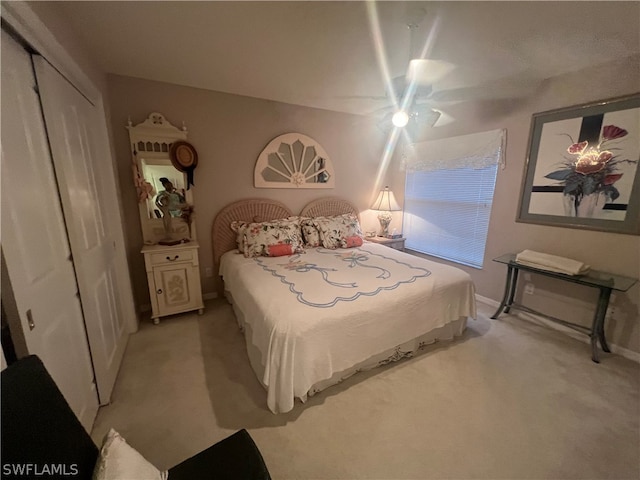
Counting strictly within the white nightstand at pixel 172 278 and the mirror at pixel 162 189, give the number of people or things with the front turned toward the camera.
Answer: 2

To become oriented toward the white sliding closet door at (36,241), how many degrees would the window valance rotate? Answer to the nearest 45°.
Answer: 0° — it already faces it

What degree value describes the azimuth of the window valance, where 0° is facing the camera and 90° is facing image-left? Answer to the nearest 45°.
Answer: approximately 45°

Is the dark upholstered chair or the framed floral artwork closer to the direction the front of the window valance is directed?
the dark upholstered chair

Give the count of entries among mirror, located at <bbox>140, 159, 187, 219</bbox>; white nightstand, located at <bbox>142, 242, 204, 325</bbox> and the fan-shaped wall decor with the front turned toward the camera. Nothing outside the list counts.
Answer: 3

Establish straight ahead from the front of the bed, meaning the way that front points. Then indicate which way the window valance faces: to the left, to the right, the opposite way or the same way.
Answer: to the right

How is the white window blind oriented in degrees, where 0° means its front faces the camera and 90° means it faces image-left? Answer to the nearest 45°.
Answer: approximately 45°

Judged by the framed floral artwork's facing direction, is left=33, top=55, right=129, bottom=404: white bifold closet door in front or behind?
in front

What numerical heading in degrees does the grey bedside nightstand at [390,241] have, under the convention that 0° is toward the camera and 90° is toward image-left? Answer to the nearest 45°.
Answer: approximately 315°

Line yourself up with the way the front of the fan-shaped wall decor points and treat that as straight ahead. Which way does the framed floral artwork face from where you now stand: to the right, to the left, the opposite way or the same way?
to the right

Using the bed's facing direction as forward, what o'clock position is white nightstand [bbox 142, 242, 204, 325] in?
The white nightstand is roughly at 5 o'clock from the bed.

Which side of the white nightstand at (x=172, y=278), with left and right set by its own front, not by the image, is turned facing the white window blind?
left

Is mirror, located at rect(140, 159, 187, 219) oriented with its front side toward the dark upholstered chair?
yes

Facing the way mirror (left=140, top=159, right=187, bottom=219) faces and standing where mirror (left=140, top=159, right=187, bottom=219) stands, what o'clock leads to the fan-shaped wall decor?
The fan-shaped wall decor is roughly at 9 o'clock from the mirror.
